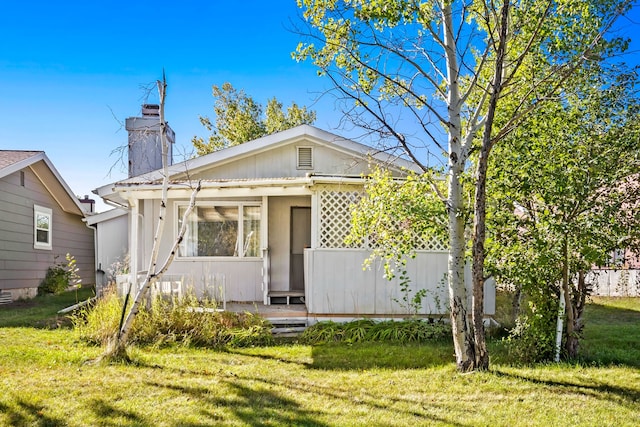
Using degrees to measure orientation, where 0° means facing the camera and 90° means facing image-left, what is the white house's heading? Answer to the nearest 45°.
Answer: approximately 0°

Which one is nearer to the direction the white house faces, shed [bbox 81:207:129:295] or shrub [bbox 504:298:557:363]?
the shrub

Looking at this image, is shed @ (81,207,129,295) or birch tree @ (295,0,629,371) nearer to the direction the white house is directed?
the birch tree
